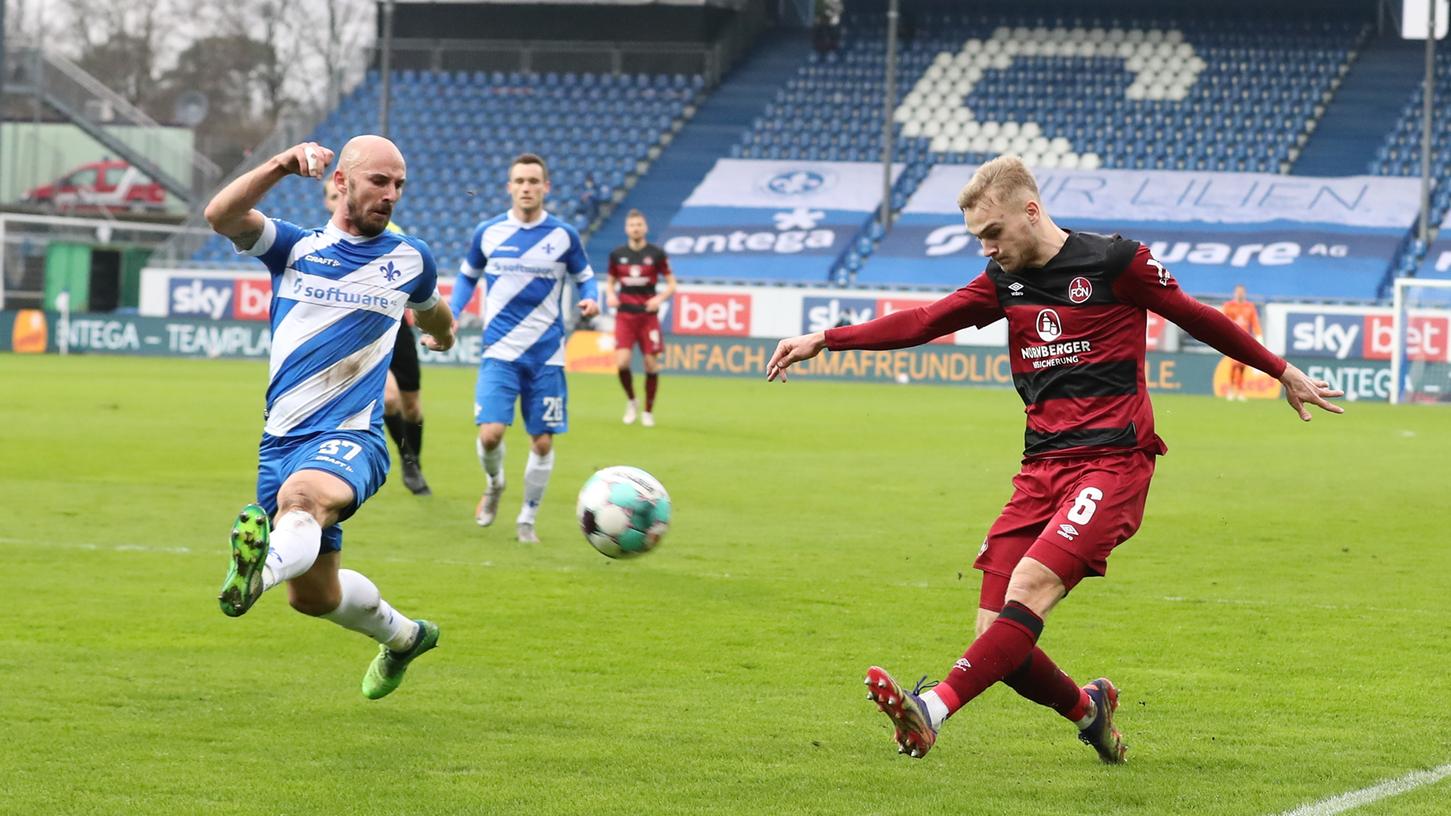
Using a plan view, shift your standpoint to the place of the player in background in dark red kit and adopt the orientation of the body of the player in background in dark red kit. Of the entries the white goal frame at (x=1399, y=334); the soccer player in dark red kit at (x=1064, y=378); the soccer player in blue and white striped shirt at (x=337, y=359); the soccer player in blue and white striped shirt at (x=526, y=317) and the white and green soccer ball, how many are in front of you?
4

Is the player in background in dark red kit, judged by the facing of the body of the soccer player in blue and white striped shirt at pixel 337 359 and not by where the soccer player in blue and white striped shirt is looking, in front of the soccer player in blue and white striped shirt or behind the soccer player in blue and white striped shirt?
behind

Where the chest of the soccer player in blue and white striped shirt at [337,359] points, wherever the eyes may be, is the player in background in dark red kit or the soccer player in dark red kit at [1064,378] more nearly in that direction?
the soccer player in dark red kit

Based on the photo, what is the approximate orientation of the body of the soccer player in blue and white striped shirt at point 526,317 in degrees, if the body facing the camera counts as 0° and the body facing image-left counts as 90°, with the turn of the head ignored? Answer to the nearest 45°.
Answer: approximately 0°

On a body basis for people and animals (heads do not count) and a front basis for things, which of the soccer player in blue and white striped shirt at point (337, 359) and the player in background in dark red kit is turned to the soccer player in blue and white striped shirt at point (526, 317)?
the player in background in dark red kit

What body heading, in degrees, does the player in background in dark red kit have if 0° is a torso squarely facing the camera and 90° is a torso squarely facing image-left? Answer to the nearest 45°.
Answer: approximately 0°
